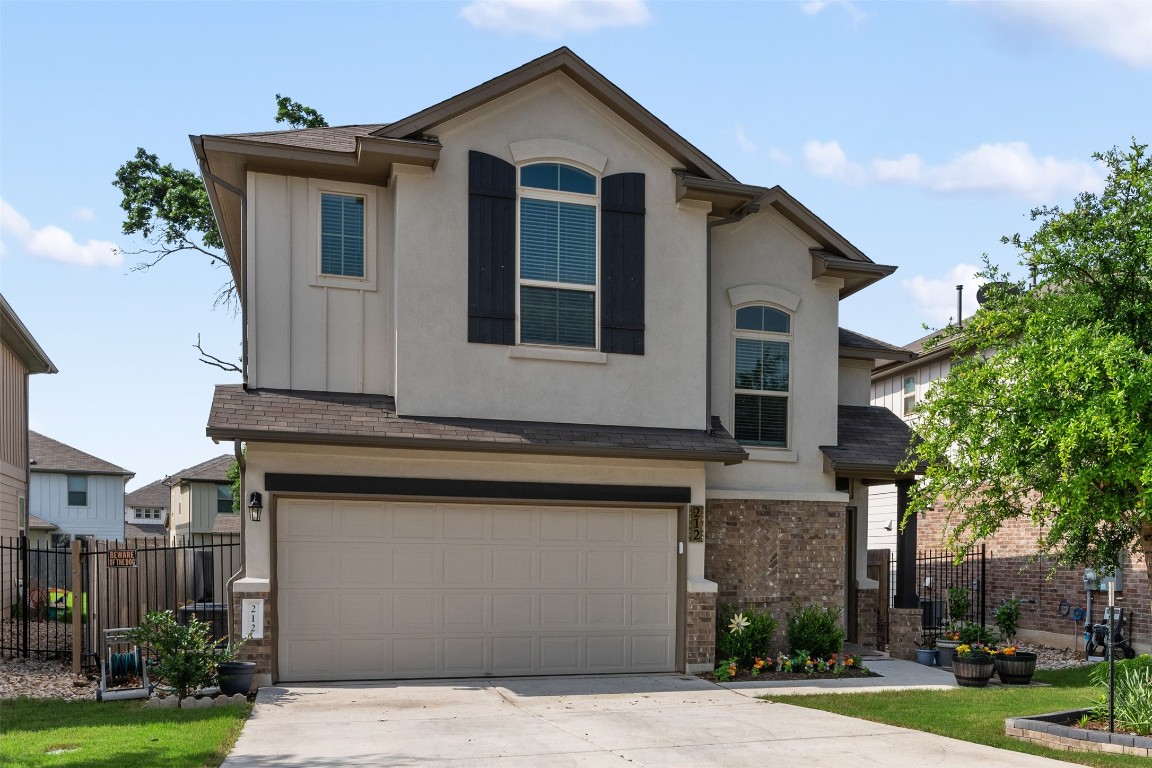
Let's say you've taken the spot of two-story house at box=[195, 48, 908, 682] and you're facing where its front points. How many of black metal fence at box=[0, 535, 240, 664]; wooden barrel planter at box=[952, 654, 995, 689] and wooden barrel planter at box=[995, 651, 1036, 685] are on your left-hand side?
2

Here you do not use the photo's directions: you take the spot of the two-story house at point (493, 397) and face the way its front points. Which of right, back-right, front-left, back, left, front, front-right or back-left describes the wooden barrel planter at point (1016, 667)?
left

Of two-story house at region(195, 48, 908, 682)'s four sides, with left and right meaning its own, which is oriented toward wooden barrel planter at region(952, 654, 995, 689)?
left

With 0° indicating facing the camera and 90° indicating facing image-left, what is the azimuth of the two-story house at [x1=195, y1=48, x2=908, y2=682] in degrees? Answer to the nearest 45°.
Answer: approximately 0°

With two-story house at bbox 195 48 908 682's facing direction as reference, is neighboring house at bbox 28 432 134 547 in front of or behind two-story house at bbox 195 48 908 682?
behind
